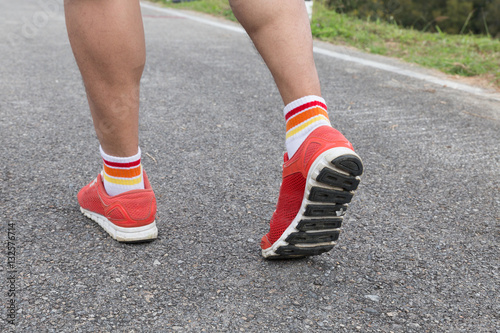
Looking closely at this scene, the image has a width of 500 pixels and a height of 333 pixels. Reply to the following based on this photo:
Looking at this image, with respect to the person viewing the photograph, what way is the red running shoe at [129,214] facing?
facing away from the viewer and to the left of the viewer
